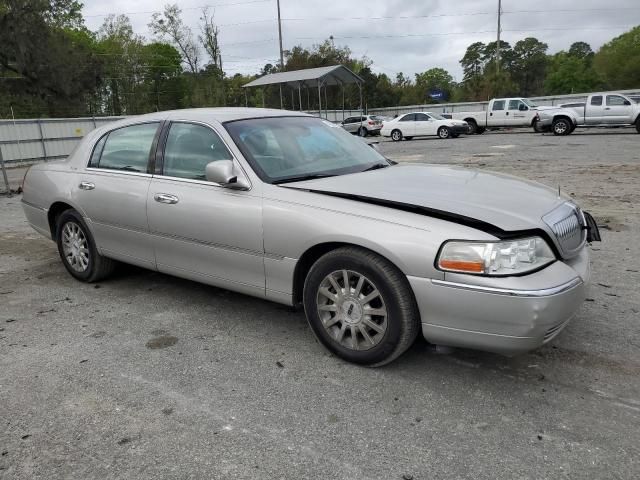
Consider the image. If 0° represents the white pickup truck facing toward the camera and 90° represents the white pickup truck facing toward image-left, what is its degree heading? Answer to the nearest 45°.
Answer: approximately 270°

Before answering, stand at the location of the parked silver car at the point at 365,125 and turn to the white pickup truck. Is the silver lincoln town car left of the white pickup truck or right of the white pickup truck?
right

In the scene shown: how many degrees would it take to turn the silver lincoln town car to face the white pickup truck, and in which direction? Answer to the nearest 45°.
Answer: approximately 135° to its left

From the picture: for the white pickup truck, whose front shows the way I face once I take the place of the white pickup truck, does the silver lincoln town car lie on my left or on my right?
on my right

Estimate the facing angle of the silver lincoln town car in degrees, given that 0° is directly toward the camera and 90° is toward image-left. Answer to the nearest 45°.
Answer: approximately 315°

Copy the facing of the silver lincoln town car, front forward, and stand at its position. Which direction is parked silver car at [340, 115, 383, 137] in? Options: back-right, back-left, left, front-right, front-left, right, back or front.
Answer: back-left
